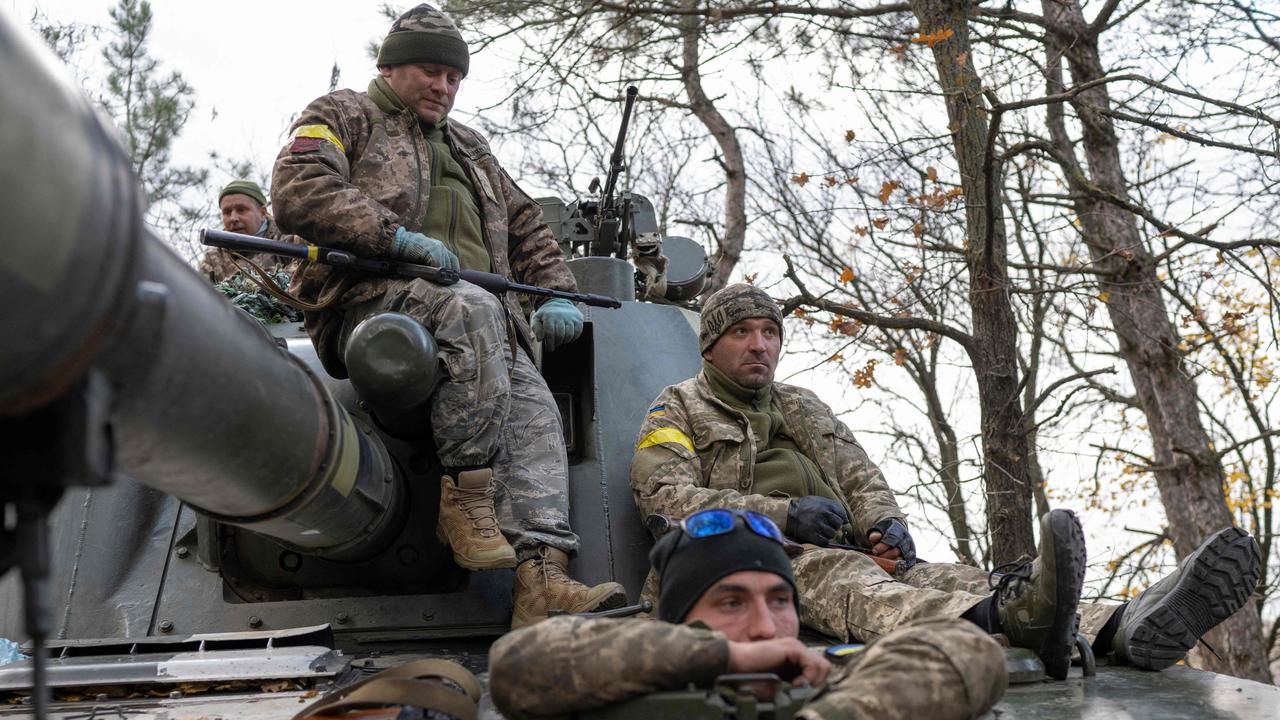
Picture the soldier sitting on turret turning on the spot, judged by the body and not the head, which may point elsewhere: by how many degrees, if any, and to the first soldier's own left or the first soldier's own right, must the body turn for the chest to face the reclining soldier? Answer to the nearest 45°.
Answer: approximately 45° to the first soldier's own left

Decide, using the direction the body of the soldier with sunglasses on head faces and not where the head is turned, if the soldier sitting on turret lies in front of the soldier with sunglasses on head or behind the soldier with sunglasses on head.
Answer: behind

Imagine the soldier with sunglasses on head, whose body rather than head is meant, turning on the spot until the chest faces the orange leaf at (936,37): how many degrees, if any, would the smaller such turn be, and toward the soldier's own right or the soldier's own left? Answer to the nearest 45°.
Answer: approximately 135° to the soldier's own left

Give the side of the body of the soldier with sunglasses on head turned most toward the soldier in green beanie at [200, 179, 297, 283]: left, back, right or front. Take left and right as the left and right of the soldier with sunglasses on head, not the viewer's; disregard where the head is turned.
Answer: back

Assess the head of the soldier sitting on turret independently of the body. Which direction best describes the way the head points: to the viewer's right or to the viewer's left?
to the viewer's right

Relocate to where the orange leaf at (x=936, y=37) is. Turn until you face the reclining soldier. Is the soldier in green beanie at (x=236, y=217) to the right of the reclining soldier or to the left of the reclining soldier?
right

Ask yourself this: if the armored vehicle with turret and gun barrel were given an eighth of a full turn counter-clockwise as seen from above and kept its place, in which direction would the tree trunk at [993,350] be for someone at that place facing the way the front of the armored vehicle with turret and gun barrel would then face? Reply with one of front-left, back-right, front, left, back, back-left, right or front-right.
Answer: back-left

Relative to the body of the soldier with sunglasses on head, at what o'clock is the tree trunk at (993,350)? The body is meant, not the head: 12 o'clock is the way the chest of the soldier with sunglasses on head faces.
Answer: The tree trunk is roughly at 8 o'clock from the soldier with sunglasses on head.

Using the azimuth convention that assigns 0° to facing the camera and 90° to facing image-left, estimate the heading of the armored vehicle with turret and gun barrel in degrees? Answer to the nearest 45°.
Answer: approximately 45°

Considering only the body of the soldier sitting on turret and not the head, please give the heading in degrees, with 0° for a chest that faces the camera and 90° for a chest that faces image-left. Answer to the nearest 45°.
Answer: approximately 315°
